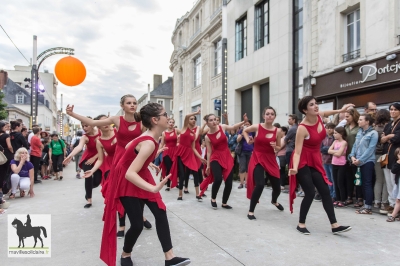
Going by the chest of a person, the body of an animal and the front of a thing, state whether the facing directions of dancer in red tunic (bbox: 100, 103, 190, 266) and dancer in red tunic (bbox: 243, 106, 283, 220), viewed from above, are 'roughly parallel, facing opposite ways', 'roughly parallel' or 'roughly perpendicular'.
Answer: roughly perpendicular

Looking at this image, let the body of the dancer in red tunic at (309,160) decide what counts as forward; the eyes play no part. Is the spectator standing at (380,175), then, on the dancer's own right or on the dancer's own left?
on the dancer's own left

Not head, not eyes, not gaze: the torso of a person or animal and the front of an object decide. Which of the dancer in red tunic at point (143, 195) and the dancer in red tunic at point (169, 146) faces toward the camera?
the dancer in red tunic at point (169, 146)

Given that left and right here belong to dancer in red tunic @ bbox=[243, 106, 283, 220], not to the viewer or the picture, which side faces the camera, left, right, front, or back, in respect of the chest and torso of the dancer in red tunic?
front

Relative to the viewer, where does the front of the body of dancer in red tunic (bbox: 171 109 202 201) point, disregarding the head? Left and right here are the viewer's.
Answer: facing the viewer and to the right of the viewer

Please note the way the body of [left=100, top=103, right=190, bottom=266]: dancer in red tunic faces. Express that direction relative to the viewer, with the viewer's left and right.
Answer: facing to the right of the viewer

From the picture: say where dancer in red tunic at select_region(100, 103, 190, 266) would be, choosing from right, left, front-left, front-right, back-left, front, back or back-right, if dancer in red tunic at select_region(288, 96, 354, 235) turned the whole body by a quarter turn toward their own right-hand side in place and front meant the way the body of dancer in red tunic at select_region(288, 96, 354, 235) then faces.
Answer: front

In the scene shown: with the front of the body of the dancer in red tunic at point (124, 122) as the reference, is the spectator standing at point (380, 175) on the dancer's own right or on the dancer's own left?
on the dancer's own left

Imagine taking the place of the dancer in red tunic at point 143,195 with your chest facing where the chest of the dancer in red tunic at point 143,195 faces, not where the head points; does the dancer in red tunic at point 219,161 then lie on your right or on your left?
on your left

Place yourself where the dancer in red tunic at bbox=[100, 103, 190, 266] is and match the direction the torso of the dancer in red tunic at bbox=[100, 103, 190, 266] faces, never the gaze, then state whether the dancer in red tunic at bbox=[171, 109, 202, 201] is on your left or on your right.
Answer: on your left

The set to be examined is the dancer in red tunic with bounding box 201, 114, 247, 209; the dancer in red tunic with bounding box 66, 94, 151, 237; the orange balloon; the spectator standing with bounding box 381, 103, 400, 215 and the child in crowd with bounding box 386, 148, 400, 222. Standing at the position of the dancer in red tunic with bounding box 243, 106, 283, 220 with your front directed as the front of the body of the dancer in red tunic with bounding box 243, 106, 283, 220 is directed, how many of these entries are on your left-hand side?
2

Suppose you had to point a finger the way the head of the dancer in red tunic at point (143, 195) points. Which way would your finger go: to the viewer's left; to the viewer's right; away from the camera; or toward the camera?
to the viewer's right

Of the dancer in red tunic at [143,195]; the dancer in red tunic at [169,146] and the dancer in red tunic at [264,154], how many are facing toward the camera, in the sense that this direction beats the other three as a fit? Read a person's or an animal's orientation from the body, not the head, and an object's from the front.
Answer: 2

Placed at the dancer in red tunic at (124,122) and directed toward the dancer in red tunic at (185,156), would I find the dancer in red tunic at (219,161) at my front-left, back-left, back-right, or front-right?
front-right

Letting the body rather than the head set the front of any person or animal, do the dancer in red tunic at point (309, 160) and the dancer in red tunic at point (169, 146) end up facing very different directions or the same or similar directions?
same or similar directions

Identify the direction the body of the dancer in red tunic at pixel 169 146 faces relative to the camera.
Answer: toward the camera

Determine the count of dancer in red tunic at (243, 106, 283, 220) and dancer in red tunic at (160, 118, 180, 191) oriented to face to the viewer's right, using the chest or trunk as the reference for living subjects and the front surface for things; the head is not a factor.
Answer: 0
